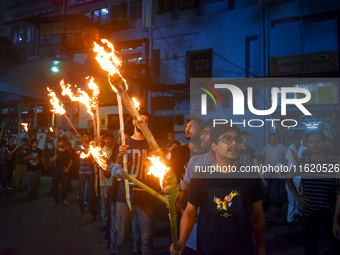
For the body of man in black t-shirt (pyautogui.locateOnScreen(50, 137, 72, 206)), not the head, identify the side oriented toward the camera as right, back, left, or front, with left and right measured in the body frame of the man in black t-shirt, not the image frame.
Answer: front

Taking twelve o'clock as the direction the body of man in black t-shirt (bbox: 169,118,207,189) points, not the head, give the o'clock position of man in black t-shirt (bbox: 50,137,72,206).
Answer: man in black t-shirt (bbox: 50,137,72,206) is roughly at 3 o'clock from man in black t-shirt (bbox: 169,118,207,189).

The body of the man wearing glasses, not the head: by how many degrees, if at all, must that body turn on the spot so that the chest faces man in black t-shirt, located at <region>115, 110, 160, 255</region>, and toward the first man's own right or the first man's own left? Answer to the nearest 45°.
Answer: approximately 135° to the first man's own right

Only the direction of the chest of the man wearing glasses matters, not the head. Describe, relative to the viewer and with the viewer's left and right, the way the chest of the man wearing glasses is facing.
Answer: facing the viewer

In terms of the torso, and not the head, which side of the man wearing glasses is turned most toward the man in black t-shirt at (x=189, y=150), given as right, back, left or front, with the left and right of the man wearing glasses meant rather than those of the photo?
back

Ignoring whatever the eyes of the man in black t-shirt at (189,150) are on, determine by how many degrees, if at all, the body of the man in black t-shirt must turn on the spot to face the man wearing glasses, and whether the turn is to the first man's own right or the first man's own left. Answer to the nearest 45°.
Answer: approximately 45° to the first man's own left

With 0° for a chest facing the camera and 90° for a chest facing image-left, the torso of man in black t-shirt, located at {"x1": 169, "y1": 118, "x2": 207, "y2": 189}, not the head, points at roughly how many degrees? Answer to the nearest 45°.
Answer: approximately 45°

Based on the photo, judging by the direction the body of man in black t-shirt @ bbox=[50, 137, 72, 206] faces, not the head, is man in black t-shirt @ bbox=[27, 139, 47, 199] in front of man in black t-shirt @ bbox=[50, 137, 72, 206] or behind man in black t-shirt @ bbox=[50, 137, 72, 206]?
behind

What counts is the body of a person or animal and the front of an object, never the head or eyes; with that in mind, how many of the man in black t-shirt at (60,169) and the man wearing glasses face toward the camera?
2

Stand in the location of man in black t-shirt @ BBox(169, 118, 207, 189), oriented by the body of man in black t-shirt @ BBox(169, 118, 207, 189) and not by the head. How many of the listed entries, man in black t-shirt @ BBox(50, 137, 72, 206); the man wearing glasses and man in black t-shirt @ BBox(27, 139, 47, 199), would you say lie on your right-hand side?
2

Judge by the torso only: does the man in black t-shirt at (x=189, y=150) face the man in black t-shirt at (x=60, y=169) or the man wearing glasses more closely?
the man wearing glasses

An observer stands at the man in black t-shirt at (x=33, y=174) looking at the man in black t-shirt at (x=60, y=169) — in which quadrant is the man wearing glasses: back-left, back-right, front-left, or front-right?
front-right

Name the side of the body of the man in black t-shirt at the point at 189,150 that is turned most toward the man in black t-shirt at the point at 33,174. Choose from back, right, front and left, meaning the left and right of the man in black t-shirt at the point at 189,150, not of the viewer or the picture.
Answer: right
